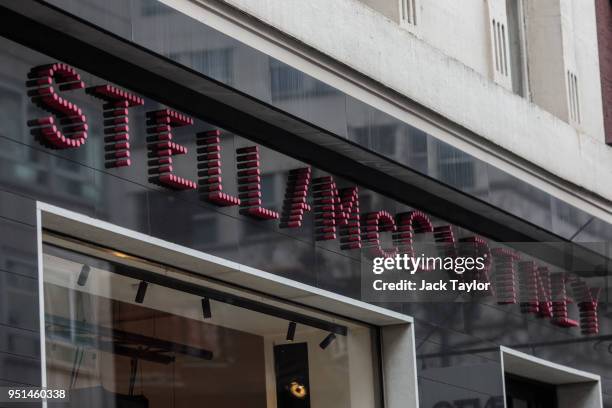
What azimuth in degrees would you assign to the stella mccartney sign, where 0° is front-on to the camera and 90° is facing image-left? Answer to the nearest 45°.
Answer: approximately 315°

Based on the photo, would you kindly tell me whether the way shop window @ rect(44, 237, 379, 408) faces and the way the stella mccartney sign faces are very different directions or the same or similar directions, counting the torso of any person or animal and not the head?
same or similar directions

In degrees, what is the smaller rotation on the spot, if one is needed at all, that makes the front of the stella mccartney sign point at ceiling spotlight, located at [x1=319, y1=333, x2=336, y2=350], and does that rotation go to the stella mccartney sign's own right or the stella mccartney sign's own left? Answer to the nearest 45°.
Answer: approximately 135° to the stella mccartney sign's own left

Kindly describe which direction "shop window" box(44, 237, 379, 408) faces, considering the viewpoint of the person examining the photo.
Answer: facing the viewer and to the right of the viewer
